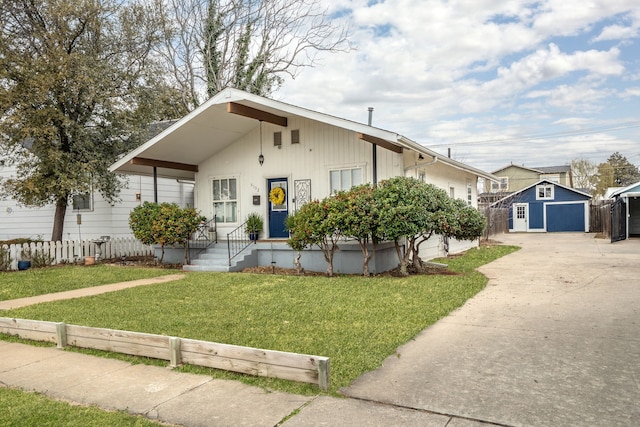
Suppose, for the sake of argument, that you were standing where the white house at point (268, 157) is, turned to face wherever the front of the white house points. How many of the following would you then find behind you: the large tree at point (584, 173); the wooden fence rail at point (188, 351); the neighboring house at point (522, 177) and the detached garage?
3

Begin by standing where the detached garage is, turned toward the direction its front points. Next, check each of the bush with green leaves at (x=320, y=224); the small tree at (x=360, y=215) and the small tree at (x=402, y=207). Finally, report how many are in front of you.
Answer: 3

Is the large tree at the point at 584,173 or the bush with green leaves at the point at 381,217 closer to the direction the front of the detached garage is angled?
the bush with green leaves

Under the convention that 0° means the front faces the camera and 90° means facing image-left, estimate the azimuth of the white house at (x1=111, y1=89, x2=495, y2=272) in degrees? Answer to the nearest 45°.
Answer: approximately 45°

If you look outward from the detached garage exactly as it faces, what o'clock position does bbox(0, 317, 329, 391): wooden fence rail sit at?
The wooden fence rail is roughly at 12 o'clock from the detached garage.

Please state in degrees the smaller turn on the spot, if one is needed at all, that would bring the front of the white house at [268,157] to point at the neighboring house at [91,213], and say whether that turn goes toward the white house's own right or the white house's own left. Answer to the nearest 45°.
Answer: approximately 90° to the white house's own right

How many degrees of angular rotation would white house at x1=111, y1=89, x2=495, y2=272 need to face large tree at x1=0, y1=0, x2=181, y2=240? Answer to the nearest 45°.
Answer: approximately 45° to its right

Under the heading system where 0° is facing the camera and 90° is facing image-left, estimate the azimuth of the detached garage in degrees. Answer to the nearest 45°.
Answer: approximately 0°

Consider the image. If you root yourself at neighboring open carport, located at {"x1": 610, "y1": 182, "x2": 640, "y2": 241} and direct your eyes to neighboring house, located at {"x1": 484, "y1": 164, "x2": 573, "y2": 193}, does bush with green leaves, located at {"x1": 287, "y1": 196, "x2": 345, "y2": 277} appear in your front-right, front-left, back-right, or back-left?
back-left

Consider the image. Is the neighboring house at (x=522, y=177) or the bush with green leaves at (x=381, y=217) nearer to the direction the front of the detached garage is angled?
the bush with green leaves
